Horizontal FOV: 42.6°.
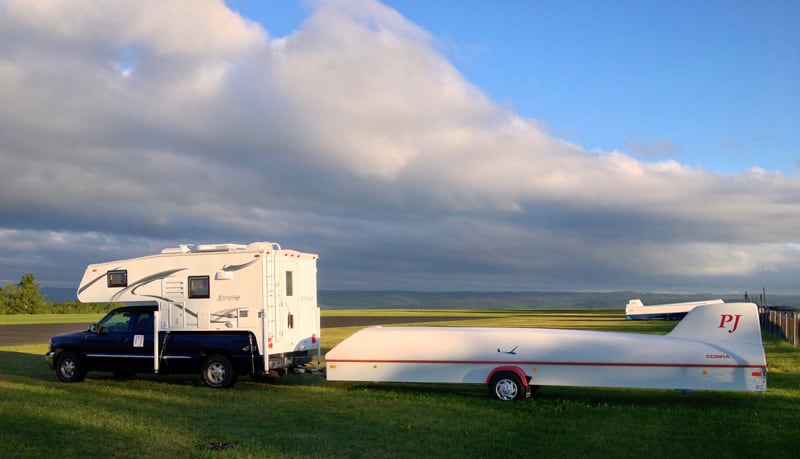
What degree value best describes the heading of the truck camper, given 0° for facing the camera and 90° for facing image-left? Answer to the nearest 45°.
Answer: approximately 135°

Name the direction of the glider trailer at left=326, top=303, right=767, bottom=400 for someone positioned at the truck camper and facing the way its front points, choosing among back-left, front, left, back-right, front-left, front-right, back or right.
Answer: back

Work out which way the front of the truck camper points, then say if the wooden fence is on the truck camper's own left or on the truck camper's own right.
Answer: on the truck camper's own right
